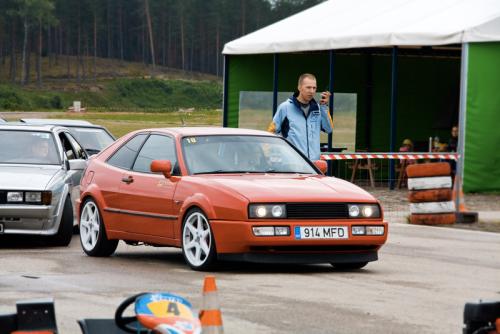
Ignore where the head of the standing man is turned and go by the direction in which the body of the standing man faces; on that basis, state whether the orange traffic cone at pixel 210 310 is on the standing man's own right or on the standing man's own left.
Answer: on the standing man's own right

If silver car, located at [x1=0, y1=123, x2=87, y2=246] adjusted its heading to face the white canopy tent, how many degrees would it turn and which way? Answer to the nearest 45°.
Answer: approximately 135° to its left

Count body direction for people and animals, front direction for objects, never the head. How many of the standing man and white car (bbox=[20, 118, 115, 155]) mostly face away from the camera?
0

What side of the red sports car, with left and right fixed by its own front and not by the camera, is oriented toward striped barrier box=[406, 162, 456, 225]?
left

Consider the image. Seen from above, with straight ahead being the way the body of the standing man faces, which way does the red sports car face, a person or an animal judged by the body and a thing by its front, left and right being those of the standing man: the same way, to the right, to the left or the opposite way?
the same way

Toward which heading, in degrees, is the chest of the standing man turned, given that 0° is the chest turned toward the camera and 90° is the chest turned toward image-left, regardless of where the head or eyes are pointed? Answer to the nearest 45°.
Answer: approximately 315°

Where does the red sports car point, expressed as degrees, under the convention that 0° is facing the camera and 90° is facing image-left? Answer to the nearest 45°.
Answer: approximately 315°

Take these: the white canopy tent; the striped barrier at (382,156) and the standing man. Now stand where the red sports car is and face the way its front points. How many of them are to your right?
0

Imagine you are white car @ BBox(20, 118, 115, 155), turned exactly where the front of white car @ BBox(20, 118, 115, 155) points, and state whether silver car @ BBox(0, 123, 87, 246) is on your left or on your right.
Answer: on your right

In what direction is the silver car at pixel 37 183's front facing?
toward the camera

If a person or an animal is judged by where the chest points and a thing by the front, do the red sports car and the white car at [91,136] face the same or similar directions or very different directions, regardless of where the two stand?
same or similar directions
